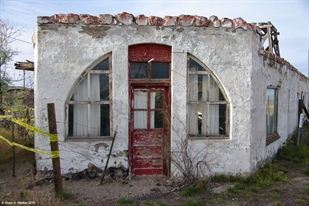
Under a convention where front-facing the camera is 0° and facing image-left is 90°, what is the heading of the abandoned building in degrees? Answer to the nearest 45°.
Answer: approximately 0°
